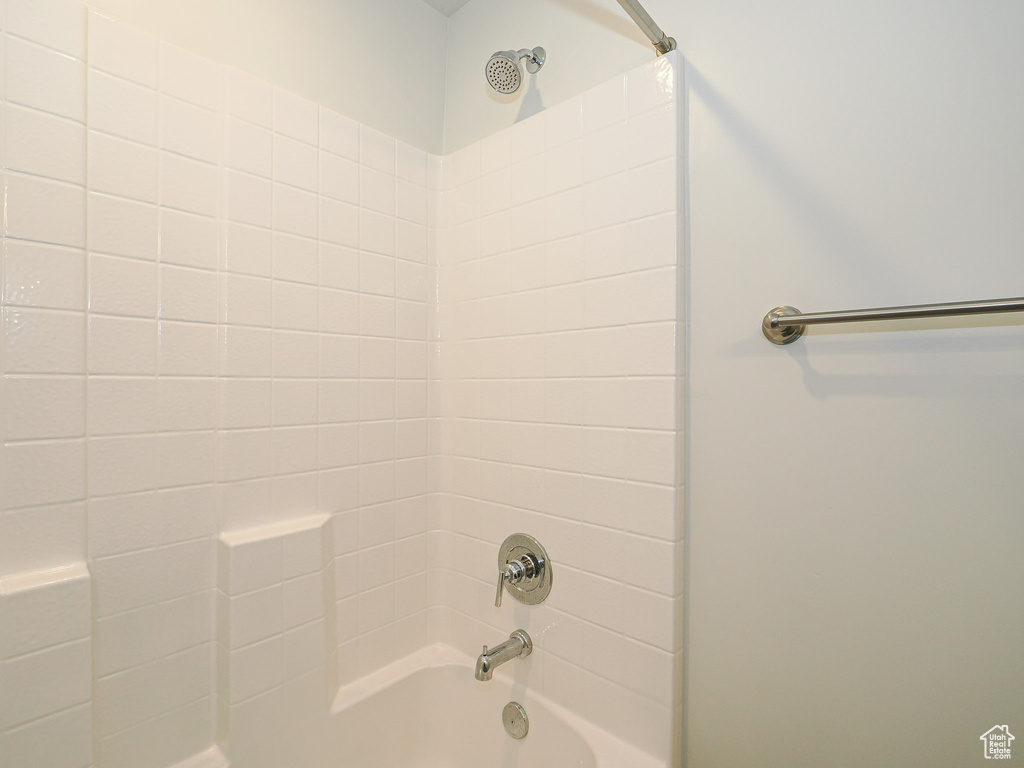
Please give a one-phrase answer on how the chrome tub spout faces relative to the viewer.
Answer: facing the viewer and to the left of the viewer

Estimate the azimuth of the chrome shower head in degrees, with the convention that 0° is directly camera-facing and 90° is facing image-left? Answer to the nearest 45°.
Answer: approximately 45°

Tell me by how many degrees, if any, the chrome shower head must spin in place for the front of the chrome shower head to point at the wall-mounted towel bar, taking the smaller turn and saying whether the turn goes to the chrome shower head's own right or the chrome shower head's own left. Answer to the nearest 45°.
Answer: approximately 90° to the chrome shower head's own left

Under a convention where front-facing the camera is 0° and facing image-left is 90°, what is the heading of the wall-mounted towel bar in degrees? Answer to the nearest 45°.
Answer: approximately 45°

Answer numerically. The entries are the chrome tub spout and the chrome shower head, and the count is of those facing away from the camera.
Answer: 0
